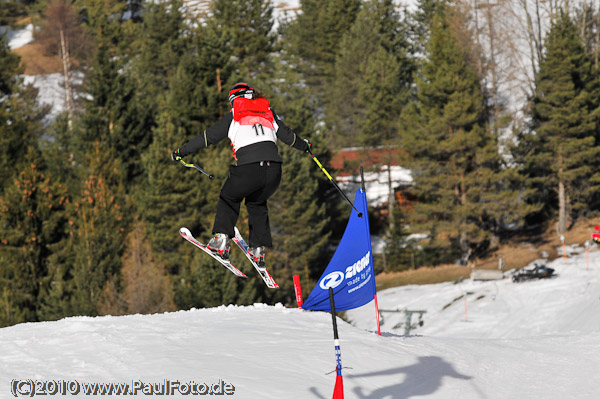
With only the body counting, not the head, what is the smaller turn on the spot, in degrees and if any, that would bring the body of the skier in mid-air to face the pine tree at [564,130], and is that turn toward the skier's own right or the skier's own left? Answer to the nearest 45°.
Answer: approximately 90° to the skier's own right

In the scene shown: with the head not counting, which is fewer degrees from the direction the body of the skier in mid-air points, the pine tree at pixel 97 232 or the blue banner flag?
the pine tree

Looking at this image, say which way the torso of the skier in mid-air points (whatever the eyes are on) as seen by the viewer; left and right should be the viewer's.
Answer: facing away from the viewer and to the left of the viewer

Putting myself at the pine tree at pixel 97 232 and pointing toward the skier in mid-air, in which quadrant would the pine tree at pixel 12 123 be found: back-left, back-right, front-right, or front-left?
back-right

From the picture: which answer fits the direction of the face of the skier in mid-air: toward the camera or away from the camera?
away from the camera

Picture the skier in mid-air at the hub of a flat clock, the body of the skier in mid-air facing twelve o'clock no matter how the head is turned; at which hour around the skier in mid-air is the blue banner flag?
The blue banner flag is roughly at 3 o'clock from the skier in mid-air.

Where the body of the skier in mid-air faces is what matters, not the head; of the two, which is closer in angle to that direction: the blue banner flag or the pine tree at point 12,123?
the pine tree
